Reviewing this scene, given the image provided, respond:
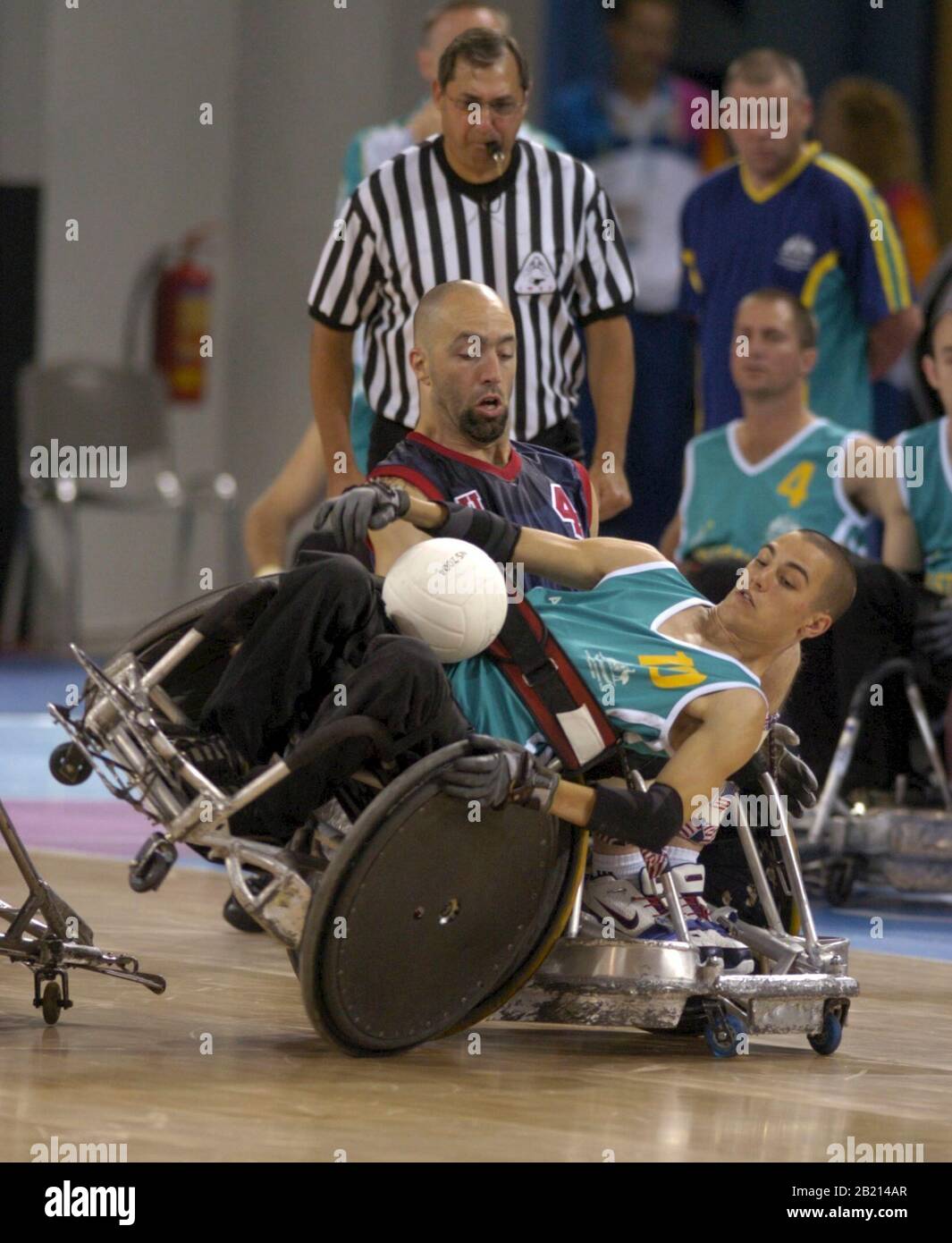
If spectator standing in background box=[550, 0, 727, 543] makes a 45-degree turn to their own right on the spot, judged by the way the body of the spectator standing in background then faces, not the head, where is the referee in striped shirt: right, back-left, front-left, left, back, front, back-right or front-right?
front-left

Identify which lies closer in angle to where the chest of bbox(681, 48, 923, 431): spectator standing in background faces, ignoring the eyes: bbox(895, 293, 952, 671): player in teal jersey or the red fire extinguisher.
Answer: the player in teal jersey

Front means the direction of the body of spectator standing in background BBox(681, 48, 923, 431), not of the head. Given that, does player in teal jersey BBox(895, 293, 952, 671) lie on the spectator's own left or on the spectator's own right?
on the spectator's own left

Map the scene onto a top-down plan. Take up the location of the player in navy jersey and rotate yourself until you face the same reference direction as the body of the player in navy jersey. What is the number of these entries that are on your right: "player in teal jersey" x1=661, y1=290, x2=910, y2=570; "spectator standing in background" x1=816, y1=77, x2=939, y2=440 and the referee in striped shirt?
0

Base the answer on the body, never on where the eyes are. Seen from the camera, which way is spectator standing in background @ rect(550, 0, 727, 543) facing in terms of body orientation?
toward the camera

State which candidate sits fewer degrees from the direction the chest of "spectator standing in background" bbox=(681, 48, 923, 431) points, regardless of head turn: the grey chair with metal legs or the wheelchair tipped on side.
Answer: the wheelchair tipped on side

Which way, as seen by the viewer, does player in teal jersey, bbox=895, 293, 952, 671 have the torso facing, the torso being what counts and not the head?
toward the camera

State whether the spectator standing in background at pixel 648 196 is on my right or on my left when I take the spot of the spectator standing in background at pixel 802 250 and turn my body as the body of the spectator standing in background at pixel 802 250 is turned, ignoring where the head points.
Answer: on my right

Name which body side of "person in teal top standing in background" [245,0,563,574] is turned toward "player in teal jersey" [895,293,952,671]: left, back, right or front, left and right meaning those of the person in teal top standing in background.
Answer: left

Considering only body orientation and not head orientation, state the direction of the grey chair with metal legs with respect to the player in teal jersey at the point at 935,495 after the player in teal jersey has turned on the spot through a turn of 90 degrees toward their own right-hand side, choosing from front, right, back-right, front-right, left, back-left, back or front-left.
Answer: front-right

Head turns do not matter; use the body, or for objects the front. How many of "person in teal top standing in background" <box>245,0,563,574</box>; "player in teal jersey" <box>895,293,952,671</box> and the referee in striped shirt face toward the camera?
3

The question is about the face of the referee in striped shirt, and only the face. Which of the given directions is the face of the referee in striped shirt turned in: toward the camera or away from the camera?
toward the camera

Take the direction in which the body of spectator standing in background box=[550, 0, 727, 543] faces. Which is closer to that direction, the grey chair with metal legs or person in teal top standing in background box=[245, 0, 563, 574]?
the person in teal top standing in background

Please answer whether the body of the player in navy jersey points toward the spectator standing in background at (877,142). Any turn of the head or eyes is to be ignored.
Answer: no

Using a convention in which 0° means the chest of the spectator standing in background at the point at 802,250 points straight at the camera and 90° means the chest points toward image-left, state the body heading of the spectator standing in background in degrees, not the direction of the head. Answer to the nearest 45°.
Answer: approximately 45°

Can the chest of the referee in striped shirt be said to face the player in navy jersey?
yes

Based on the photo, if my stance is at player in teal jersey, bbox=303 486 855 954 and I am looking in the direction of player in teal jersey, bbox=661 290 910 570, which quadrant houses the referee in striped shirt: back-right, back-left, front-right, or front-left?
front-left

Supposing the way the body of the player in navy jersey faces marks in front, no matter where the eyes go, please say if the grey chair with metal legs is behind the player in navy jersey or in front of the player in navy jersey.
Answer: behind

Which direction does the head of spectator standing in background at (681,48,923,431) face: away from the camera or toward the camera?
toward the camera
